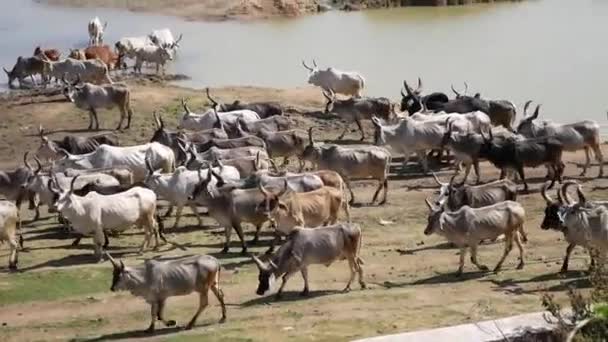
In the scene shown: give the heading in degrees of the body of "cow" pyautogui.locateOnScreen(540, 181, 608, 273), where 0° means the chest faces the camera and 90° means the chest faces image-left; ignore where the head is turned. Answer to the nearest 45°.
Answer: approximately 90°

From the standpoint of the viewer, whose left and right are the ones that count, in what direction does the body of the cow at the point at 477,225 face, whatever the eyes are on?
facing to the left of the viewer

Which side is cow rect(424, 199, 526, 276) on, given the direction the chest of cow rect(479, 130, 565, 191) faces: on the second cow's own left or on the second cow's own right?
on the second cow's own left

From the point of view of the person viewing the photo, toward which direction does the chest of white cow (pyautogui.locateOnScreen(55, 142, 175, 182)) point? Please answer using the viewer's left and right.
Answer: facing to the left of the viewer

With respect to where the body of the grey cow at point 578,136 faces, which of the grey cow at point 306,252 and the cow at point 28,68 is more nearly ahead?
the cow at point 28,68

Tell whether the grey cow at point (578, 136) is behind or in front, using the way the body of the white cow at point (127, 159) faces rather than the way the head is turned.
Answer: behind

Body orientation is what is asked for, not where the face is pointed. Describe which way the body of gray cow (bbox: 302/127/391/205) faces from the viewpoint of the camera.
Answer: to the viewer's left

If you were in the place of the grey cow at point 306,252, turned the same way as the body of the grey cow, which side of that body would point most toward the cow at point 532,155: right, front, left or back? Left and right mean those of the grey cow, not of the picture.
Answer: back

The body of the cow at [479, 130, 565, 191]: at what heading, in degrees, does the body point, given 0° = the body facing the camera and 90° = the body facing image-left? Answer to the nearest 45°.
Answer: approximately 90°

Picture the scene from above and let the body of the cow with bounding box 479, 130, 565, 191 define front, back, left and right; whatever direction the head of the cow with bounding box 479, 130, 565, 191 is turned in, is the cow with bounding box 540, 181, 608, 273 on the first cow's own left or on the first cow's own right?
on the first cow's own left

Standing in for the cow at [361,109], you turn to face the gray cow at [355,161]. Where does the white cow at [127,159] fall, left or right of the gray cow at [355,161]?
right

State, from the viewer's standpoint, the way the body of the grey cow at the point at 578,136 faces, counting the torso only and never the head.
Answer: to the viewer's left
